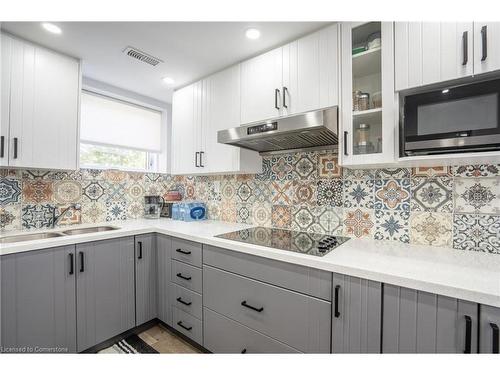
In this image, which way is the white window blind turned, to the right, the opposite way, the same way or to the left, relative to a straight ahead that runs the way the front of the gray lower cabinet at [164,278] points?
to the left

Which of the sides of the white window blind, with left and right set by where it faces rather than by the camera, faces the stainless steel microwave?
front

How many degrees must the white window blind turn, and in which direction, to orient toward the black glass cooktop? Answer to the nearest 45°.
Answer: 0° — it already faces it

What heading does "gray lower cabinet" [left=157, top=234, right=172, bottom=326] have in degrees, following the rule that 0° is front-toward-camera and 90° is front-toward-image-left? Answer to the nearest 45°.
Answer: approximately 45°

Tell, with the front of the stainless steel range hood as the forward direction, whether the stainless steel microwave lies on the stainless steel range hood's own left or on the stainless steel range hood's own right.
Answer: on the stainless steel range hood's own left

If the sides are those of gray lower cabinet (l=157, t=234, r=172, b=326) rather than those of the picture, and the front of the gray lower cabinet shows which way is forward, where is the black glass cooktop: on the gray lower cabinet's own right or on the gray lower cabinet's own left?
on the gray lower cabinet's own left

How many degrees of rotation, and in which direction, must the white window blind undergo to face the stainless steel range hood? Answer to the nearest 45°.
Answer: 0° — it already faces it

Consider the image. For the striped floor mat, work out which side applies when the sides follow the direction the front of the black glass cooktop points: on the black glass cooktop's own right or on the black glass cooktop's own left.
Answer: on the black glass cooktop's own right

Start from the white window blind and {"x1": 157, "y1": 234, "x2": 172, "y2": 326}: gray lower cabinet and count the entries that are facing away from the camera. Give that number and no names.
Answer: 0

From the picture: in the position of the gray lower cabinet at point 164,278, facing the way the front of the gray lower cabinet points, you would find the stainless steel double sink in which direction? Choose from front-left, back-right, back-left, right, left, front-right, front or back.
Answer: front-right

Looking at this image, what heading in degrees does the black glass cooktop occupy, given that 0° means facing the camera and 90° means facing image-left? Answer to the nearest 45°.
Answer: approximately 45°

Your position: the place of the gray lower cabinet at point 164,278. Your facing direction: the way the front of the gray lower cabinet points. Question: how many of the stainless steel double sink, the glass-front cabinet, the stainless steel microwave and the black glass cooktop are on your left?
3
